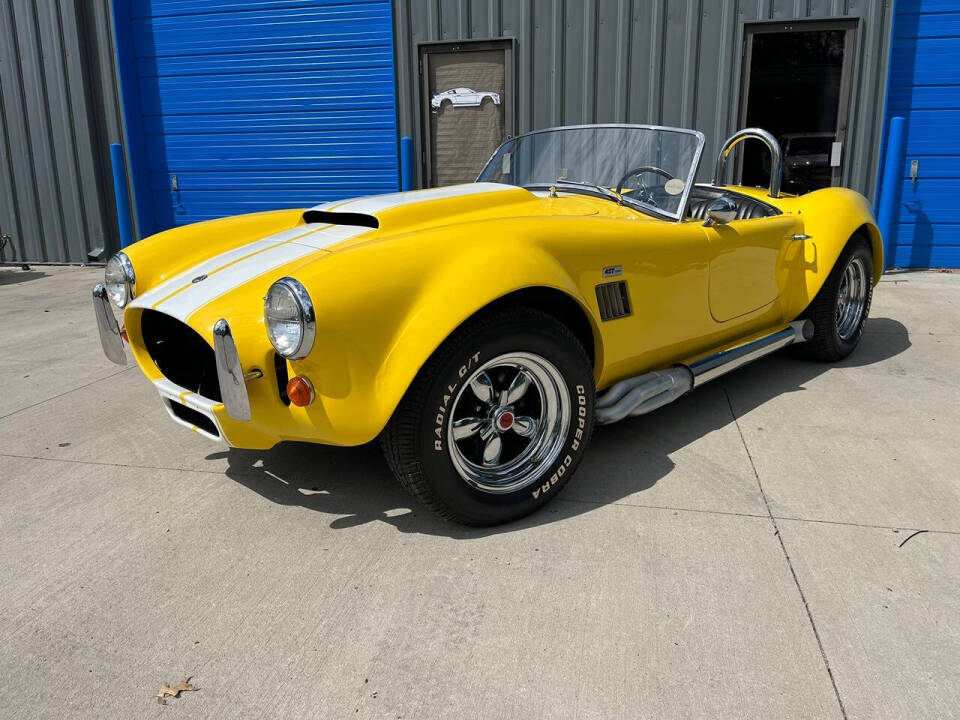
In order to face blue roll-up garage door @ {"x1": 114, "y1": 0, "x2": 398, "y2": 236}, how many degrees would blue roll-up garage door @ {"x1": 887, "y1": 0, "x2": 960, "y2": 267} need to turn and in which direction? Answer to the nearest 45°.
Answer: approximately 90° to its right

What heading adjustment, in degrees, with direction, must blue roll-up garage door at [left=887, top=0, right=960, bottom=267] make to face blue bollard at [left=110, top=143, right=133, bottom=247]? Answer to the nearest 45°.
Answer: approximately 90° to its right

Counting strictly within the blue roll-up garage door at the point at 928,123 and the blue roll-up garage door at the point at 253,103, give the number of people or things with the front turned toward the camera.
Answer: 2

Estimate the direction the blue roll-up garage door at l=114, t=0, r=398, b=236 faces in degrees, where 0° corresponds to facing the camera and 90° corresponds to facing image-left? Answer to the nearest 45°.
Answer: approximately 0°

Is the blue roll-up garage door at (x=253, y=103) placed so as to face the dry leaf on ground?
yes

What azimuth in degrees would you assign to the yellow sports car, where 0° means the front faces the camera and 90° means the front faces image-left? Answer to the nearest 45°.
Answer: approximately 45°

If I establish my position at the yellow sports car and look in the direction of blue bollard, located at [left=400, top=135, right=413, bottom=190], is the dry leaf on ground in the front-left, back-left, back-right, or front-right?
back-left

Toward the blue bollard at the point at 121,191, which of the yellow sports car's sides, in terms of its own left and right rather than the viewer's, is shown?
right

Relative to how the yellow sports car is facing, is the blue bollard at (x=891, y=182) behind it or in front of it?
behind

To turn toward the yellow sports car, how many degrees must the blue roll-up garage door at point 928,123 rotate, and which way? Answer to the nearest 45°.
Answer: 0° — it already faces it
